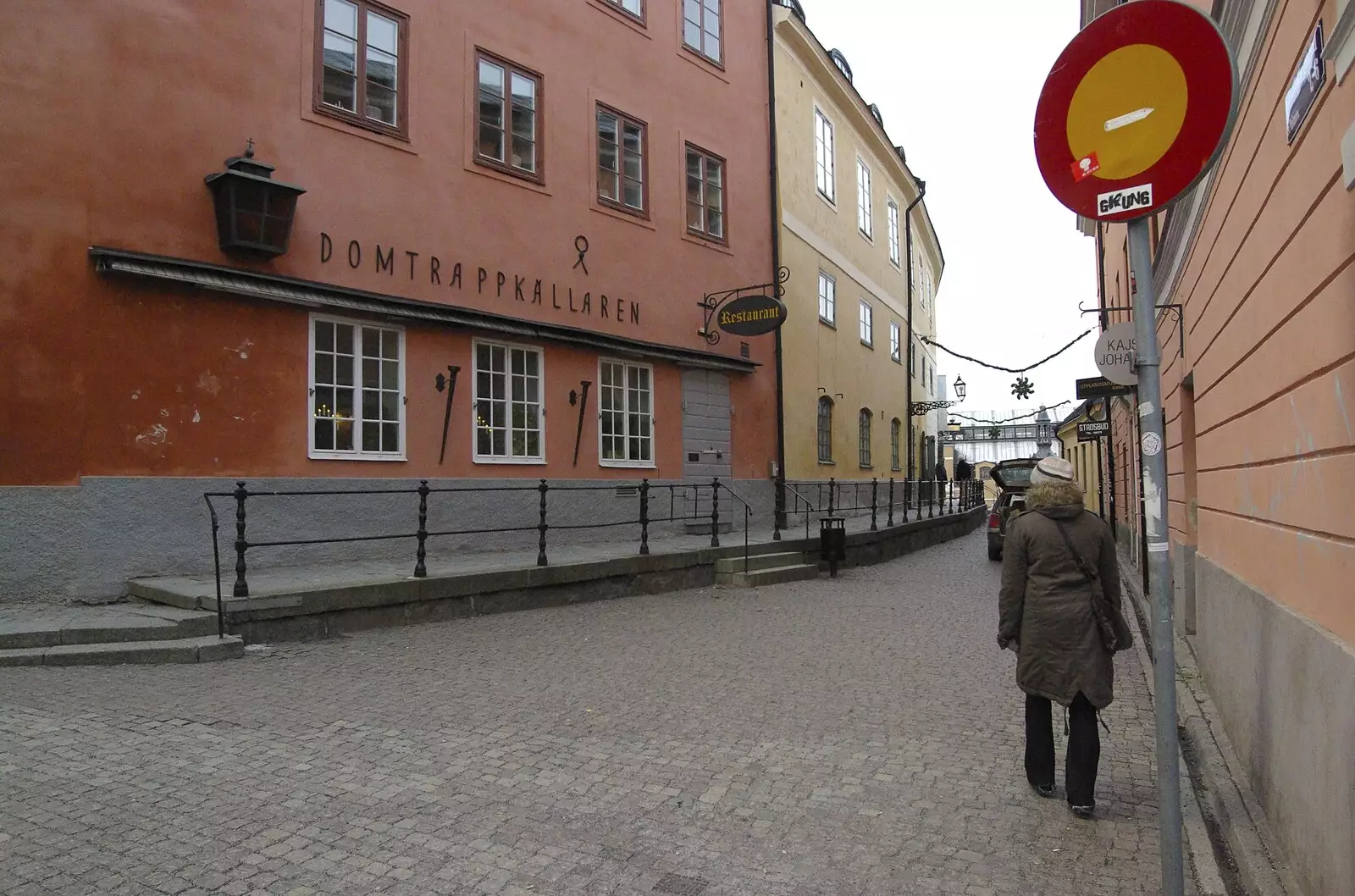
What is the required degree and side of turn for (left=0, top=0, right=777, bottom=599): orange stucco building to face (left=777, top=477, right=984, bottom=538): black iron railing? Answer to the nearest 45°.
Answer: approximately 90° to its left

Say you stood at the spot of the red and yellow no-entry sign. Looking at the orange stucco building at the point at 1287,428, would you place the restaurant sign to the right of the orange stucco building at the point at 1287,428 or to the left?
left

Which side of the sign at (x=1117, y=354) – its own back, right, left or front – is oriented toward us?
front

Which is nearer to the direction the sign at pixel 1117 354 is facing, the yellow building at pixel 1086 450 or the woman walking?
the woman walking

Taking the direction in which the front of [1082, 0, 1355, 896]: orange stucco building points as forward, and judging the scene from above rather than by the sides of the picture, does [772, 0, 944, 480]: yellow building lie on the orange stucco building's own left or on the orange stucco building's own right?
on the orange stucco building's own right

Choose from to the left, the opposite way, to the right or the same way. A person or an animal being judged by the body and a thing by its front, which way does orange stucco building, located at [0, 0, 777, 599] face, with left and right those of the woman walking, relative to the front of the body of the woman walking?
to the right

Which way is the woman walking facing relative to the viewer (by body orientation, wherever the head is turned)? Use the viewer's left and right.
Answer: facing away from the viewer

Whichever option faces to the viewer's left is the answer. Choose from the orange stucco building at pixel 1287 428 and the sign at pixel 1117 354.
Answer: the orange stucco building

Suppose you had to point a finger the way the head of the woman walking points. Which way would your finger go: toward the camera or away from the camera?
away from the camera

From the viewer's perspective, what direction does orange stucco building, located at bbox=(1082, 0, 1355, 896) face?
to the viewer's left

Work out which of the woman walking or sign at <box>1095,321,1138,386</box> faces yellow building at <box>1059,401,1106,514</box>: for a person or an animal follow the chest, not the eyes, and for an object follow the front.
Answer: the woman walking

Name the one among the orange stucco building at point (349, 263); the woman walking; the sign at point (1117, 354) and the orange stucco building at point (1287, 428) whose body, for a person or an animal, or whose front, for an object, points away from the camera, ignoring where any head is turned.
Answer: the woman walking

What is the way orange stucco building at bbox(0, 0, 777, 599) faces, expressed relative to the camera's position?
facing the viewer and to the right of the viewer
